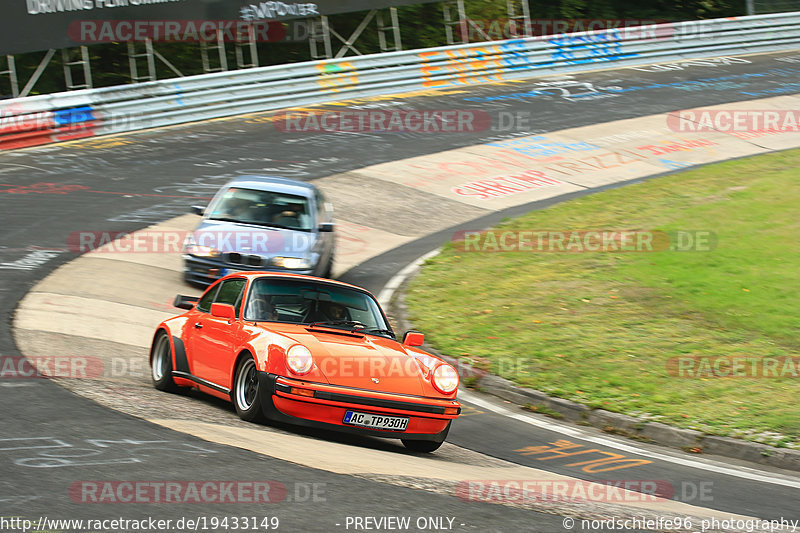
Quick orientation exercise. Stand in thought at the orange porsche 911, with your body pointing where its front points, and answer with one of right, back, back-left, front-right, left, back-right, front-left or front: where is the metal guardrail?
back-left

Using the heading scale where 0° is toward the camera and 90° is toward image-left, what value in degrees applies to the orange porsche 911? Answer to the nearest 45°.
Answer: approximately 315°
